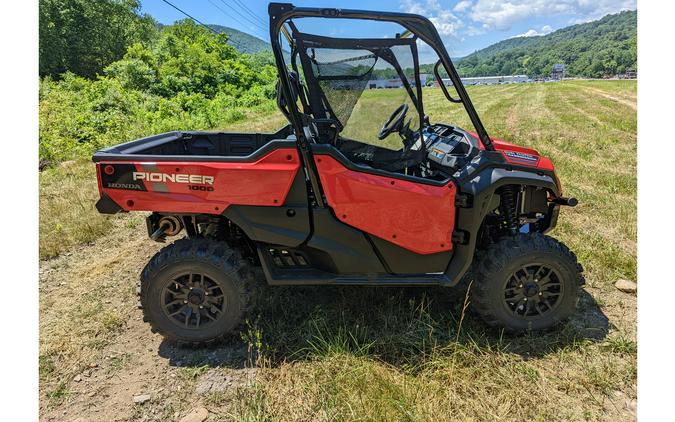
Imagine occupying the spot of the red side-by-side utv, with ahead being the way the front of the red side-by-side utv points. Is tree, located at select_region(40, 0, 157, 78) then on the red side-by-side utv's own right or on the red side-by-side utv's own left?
on the red side-by-side utv's own left

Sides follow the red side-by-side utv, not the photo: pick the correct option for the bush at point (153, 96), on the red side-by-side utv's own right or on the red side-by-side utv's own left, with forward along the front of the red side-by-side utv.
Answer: on the red side-by-side utv's own left

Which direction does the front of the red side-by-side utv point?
to the viewer's right
